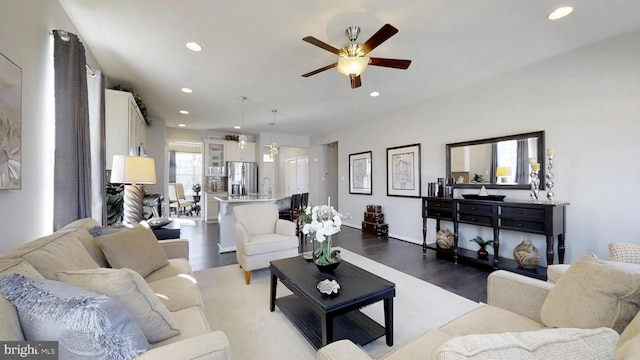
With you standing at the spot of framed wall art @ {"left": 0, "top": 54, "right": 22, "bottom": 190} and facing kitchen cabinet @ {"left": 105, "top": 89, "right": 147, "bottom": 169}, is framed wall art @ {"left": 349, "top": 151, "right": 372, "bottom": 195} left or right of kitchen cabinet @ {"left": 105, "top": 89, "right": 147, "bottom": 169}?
right

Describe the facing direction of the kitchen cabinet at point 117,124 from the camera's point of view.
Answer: facing to the right of the viewer

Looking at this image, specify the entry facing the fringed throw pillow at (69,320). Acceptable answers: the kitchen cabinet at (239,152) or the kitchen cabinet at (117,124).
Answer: the kitchen cabinet at (239,152)

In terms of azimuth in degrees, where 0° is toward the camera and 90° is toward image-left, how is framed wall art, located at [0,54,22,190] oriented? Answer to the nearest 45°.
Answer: approximately 315°

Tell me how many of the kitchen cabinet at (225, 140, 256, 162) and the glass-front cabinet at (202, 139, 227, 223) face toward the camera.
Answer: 2

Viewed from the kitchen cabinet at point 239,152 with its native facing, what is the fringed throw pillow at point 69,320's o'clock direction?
The fringed throw pillow is roughly at 12 o'clock from the kitchen cabinet.

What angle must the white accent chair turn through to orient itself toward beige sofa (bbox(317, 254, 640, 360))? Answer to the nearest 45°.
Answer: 0° — it already faces it

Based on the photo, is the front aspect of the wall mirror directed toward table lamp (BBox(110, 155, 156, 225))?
yes

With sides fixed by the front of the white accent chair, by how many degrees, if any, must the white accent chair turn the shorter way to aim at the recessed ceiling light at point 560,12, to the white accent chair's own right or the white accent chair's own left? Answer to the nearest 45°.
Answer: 0° — it already faces it
